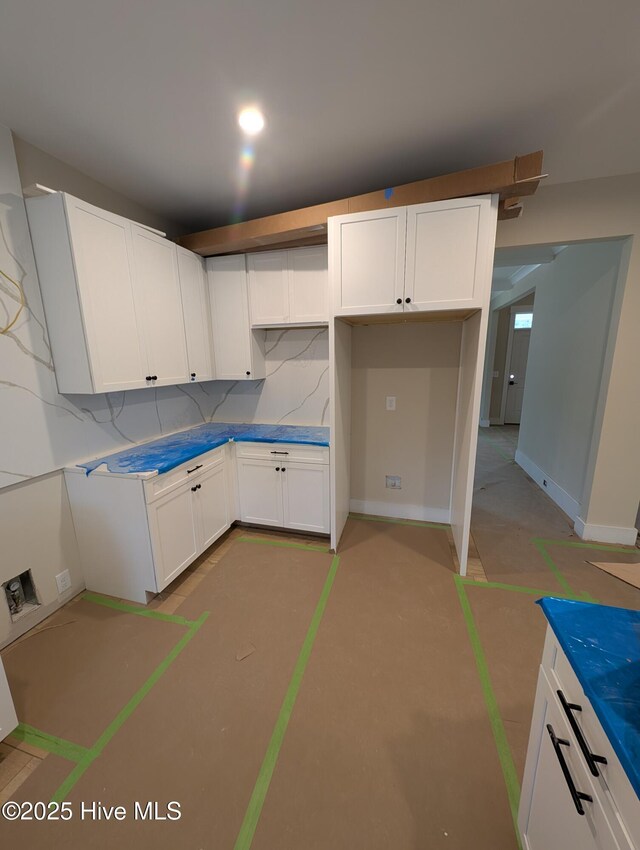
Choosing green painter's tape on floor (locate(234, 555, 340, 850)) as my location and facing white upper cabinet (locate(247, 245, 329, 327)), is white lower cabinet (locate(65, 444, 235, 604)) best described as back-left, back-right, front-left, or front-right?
front-left

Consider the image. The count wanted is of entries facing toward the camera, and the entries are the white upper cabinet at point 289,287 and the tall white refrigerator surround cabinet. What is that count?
2

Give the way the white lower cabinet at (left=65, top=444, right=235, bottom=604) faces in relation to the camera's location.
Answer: facing the viewer and to the right of the viewer

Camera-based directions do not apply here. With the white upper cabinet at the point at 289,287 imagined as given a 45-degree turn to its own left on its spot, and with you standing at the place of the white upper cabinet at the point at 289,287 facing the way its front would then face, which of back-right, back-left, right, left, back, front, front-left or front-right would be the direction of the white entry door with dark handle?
left

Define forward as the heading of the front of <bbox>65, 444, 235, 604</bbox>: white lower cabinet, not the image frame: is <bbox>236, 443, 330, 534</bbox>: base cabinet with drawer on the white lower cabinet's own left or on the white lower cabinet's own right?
on the white lower cabinet's own left

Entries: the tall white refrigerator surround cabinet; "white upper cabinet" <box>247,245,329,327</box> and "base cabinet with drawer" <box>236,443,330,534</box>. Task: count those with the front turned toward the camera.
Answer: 3

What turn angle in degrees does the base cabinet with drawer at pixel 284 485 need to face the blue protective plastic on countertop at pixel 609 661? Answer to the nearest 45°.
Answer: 0° — it already faces it

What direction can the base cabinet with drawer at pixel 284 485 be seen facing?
toward the camera

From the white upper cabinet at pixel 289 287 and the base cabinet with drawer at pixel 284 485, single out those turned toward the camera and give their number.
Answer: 2

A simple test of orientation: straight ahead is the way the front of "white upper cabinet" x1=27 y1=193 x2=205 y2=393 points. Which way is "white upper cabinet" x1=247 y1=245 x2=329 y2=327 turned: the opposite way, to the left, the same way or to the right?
to the right

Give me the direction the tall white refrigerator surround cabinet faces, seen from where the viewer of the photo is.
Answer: facing the viewer

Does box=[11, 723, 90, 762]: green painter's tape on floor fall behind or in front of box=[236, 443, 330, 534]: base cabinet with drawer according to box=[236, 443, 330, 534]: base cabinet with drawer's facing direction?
in front

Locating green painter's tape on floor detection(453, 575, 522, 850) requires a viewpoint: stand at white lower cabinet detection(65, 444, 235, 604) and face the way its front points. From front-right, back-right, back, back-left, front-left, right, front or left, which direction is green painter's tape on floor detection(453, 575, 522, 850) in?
front
